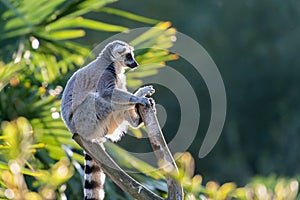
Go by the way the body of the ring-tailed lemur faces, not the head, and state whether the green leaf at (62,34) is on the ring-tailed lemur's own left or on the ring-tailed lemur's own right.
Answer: on the ring-tailed lemur's own left

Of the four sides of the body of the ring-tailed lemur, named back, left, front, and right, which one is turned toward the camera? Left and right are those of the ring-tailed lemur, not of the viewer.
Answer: right
